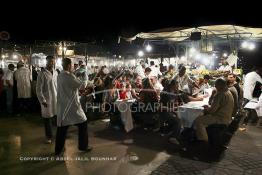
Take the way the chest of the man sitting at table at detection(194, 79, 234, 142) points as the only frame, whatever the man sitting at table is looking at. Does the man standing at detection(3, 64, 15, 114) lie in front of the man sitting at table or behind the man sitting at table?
in front

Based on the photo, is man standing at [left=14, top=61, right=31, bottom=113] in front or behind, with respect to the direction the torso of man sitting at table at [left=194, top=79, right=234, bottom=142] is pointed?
in front

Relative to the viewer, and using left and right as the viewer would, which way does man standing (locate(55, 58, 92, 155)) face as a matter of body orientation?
facing away from the viewer and to the right of the viewer

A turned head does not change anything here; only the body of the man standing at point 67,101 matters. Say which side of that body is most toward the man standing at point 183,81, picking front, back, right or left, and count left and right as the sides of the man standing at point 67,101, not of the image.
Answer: front

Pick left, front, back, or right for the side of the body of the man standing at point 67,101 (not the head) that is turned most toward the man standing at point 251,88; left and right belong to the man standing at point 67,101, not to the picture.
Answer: front

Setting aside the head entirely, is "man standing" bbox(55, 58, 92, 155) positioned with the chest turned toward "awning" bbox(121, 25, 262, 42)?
yes

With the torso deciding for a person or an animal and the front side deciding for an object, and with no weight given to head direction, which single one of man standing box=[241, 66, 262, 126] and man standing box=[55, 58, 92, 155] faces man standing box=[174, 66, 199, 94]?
man standing box=[55, 58, 92, 155]

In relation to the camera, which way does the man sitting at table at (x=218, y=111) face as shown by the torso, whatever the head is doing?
to the viewer's left

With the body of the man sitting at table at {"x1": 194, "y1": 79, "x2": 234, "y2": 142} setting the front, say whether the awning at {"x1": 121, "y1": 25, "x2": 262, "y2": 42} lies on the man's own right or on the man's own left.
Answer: on the man's own right
